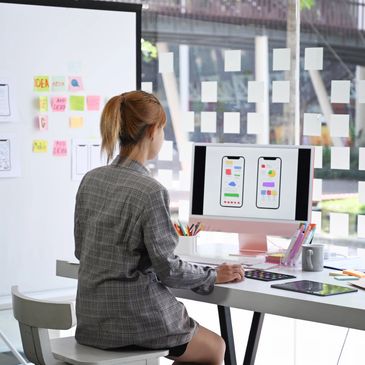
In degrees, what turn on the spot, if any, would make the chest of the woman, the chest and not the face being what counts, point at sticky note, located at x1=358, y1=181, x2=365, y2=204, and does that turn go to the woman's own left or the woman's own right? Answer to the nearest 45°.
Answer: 0° — they already face it

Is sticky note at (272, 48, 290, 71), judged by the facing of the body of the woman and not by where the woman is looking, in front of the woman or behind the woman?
in front

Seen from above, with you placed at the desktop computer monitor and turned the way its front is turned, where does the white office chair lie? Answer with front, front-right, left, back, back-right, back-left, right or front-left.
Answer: front-right

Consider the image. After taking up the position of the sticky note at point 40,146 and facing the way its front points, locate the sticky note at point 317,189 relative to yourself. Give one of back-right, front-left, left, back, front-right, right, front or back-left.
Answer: left

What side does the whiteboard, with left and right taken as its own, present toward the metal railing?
back
